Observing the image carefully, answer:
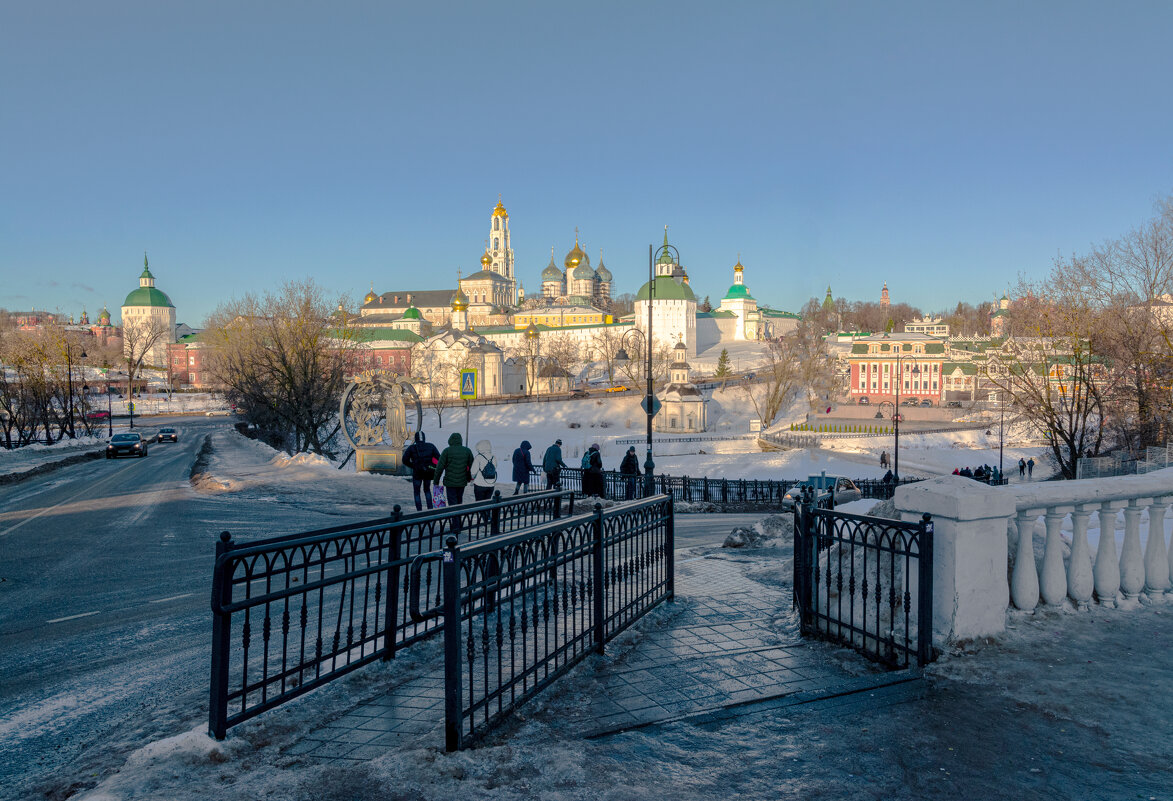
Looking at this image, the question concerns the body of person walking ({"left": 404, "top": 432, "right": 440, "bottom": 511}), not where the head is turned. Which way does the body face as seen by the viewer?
away from the camera

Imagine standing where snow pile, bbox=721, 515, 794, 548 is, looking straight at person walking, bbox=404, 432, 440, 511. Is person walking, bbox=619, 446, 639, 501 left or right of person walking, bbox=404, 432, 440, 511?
right

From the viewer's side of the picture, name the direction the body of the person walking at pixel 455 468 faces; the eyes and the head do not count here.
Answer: away from the camera

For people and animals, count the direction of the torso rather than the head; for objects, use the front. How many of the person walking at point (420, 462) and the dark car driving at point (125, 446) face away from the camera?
1

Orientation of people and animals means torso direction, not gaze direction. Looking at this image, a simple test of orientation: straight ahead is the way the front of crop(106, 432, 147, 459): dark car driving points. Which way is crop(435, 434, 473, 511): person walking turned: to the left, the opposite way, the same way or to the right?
the opposite way

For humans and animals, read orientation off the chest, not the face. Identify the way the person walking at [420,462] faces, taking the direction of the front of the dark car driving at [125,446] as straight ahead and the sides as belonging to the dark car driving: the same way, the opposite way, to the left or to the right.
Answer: the opposite way
